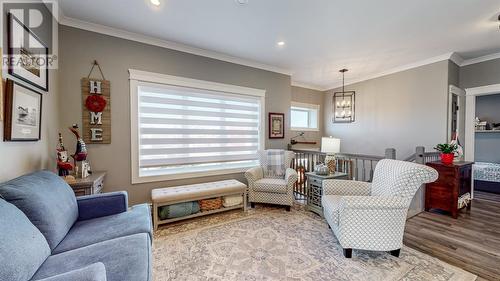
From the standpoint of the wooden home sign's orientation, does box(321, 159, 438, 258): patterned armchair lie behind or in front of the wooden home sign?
in front

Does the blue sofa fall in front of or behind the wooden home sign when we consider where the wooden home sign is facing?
in front

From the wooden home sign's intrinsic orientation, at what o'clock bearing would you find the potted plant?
The potted plant is roughly at 10 o'clock from the wooden home sign.

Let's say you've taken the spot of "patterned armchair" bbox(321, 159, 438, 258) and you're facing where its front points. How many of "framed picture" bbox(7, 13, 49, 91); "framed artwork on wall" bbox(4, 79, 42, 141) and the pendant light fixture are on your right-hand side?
1

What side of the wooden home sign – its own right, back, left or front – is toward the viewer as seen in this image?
front

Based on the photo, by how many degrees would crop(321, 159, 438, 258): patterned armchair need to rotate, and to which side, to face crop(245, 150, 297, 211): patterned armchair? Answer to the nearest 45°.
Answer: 0° — it already faces it

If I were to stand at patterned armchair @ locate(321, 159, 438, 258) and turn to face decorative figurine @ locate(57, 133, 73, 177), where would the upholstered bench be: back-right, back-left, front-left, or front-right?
front-right

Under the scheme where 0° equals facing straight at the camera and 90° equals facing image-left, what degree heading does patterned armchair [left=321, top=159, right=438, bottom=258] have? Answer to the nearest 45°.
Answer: approximately 90°

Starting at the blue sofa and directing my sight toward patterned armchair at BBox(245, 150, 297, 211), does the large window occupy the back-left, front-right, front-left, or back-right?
front-left

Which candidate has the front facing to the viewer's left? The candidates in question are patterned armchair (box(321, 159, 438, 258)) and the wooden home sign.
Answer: the patterned armchair

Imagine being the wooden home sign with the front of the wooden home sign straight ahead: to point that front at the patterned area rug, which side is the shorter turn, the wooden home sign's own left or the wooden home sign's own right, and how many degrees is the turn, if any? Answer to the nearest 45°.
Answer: approximately 45° to the wooden home sign's own left

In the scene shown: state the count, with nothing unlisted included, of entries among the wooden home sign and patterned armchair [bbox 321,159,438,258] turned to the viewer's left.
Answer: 1

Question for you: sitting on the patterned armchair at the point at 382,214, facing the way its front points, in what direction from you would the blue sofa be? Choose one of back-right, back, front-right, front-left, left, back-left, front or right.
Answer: front-left
